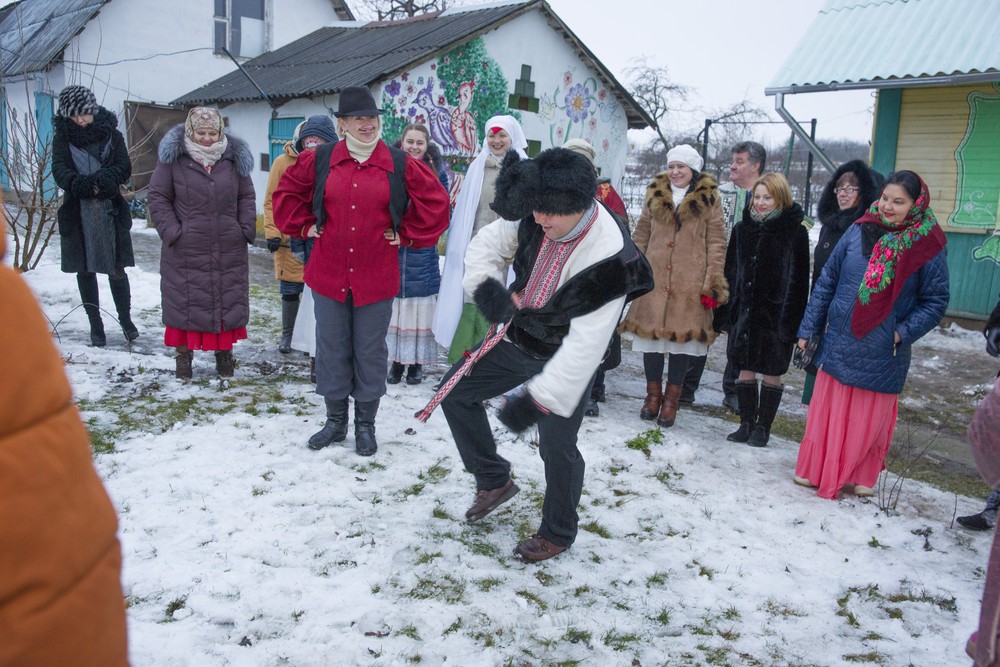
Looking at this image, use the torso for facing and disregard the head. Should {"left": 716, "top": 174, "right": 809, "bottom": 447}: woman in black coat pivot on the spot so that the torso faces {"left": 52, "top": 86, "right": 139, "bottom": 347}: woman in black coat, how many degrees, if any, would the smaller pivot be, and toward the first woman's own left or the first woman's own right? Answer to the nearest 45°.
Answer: approximately 45° to the first woman's own right

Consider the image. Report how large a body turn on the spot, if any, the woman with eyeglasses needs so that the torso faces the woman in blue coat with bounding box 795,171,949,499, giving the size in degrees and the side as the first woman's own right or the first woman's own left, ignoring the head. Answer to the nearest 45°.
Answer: approximately 45° to the first woman's own left

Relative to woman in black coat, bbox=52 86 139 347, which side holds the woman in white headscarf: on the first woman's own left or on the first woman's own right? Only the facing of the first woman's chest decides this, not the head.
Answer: on the first woman's own left

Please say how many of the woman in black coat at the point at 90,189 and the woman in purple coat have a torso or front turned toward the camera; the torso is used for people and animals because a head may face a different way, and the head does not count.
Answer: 2

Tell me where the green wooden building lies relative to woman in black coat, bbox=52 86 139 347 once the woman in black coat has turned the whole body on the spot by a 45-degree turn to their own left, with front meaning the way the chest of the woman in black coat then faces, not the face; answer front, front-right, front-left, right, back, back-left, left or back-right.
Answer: front-left
